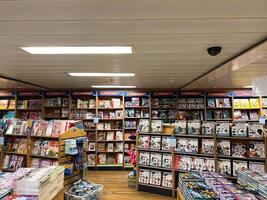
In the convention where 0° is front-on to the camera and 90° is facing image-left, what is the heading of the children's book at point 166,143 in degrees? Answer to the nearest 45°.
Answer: approximately 0°

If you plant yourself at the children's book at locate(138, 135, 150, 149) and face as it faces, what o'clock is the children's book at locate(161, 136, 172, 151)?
the children's book at locate(161, 136, 172, 151) is roughly at 10 o'clock from the children's book at locate(138, 135, 150, 149).

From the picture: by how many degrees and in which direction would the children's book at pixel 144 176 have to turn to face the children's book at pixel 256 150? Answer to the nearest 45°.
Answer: approximately 45° to its left

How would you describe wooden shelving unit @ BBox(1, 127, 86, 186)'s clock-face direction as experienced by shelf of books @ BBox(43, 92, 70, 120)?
The wooden shelving unit is roughly at 12 o'clock from the shelf of books.

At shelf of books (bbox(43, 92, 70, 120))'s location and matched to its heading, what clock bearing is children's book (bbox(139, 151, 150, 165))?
The children's book is roughly at 11 o'clock from the shelf of books.

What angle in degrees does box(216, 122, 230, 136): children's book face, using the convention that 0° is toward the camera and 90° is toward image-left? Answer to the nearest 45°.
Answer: approximately 0°
